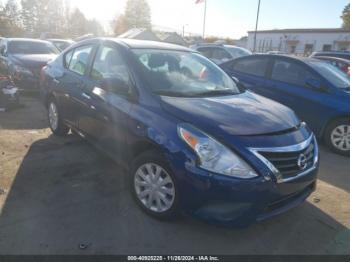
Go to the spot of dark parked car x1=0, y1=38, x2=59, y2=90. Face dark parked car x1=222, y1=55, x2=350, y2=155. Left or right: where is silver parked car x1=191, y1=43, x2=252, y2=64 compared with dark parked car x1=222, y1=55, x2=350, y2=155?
left

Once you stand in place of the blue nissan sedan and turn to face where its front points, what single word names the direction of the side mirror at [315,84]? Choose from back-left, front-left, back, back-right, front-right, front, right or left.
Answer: left

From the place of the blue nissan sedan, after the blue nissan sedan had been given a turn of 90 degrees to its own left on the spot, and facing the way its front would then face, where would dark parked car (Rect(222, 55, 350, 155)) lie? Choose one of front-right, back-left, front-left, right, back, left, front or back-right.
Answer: front

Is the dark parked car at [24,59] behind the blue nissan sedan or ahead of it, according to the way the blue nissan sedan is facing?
behind

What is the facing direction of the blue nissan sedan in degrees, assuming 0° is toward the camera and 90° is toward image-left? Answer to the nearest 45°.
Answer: approximately 315°

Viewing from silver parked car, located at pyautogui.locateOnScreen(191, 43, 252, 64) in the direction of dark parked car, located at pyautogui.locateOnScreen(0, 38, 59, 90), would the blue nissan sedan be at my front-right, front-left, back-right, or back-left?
front-left

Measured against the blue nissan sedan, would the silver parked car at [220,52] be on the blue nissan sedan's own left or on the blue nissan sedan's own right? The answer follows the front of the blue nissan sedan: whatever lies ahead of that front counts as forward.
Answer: on the blue nissan sedan's own left
